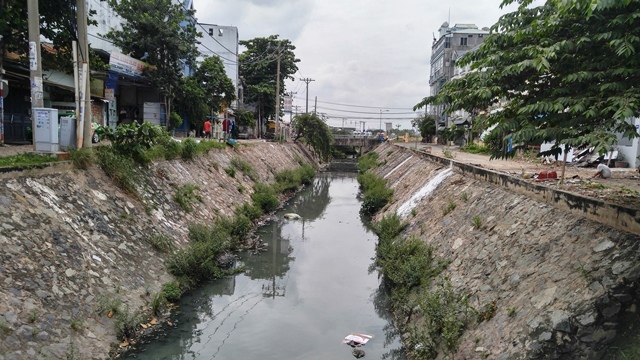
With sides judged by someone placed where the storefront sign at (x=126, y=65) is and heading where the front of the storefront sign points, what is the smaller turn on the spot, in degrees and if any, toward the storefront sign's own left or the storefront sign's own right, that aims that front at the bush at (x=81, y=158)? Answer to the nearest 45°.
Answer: approximately 45° to the storefront sign's own right

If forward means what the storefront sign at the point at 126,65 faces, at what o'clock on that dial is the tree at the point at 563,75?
The tree is roughly at 1 o'clock from the storefront sign.

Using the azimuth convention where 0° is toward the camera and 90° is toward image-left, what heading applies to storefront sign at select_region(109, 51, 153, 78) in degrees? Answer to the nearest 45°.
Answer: approximately 315°

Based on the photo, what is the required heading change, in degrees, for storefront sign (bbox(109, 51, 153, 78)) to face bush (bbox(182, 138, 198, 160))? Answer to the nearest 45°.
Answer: approximately 45° to its right

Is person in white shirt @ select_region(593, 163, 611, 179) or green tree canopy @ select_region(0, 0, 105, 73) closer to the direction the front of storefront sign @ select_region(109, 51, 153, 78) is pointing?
the person in white shirt

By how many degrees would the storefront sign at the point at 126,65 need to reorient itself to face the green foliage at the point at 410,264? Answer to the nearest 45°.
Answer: approximately 45° to its right

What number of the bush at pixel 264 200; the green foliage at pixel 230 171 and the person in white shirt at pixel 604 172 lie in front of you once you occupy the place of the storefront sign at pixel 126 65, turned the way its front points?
3
